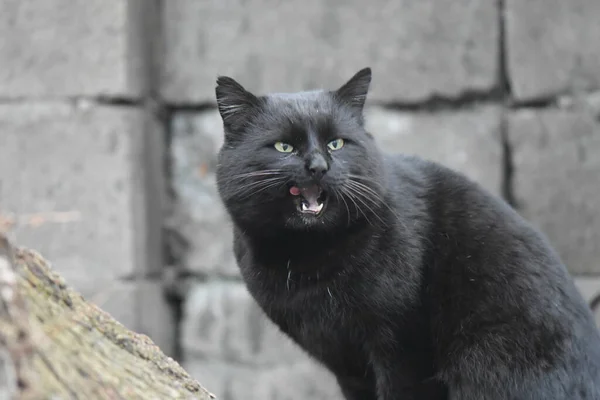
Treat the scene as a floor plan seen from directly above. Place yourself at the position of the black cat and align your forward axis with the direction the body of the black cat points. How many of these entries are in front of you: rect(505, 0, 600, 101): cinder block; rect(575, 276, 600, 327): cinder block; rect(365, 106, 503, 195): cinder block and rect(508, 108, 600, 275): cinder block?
0

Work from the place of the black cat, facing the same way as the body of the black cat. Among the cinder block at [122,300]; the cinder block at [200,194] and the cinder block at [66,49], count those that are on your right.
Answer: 3

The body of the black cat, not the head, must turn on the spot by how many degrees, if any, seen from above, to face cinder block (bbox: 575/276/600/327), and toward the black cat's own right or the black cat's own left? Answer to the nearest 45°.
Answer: approximately 180°

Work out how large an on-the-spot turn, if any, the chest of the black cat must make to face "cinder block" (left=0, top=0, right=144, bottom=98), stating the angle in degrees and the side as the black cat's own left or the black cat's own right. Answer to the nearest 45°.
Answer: approximately 90° to the black cat's own right

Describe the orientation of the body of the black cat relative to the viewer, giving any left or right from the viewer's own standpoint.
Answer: facing the viewer and to the left of the viewer

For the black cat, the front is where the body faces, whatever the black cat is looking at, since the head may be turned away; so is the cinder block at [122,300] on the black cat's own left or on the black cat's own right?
on the black cat's own right

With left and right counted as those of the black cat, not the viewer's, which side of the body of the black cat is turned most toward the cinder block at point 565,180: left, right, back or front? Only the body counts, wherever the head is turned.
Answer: back

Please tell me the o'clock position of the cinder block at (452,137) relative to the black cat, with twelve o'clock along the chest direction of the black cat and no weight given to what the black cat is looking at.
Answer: The cinder block is roughly at 5 o'clock from the black cat.

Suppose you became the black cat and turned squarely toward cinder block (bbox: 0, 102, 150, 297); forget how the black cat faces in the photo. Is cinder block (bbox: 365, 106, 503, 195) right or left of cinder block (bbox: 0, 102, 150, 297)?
right

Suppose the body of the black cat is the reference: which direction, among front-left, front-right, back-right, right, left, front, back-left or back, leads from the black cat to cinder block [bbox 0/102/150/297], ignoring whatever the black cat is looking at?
right

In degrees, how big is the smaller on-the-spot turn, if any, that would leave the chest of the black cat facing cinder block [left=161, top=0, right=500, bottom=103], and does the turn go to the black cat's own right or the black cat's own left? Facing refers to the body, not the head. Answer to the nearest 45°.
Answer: approximately 135° to the black cat's own right
